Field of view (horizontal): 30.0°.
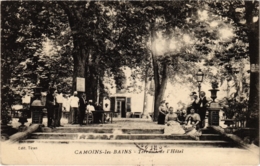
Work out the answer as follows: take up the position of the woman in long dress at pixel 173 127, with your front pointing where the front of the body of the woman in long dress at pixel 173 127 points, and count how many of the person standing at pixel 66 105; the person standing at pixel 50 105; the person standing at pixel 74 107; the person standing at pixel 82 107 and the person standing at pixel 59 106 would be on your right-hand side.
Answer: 5

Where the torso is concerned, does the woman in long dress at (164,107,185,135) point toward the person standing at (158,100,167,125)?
no

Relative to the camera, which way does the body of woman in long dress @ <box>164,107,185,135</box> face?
toward the camera

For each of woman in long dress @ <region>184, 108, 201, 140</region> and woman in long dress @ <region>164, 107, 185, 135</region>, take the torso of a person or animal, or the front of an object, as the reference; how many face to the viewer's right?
0

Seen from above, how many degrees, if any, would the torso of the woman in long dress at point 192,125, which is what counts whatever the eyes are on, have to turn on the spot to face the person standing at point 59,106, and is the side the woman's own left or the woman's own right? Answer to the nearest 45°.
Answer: approximately 45° to the woman's own right

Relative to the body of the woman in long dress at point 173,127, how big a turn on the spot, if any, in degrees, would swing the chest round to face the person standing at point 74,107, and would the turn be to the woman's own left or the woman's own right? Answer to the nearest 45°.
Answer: approximately 90° to the woman's own right

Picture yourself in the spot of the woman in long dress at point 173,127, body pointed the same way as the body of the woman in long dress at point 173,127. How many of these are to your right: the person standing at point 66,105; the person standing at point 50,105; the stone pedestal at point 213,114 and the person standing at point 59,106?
3

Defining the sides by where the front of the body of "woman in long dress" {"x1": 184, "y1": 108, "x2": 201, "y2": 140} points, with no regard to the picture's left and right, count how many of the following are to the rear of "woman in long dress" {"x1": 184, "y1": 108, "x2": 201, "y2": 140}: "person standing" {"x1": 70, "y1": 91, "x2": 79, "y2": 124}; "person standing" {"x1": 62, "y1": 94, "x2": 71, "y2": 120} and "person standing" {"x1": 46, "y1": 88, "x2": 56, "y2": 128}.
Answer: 0

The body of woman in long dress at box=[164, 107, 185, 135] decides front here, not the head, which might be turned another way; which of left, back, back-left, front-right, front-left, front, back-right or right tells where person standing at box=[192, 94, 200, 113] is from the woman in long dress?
back-left
